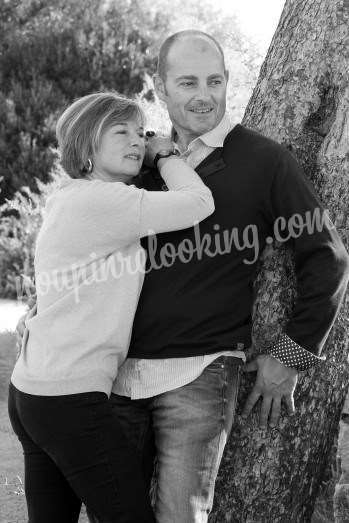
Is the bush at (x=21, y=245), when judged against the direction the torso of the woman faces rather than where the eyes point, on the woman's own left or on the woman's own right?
on the woman's own left

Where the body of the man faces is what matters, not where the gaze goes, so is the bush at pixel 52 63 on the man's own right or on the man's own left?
on the man's own right

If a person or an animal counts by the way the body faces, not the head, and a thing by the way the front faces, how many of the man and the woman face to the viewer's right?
1

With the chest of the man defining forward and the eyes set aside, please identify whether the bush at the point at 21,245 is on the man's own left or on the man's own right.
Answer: on the man's own right

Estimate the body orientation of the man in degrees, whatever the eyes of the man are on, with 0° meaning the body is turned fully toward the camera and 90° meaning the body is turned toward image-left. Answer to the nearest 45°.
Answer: approximately 45°

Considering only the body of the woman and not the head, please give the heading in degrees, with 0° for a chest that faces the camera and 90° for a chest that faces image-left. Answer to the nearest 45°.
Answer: approximately 270°
